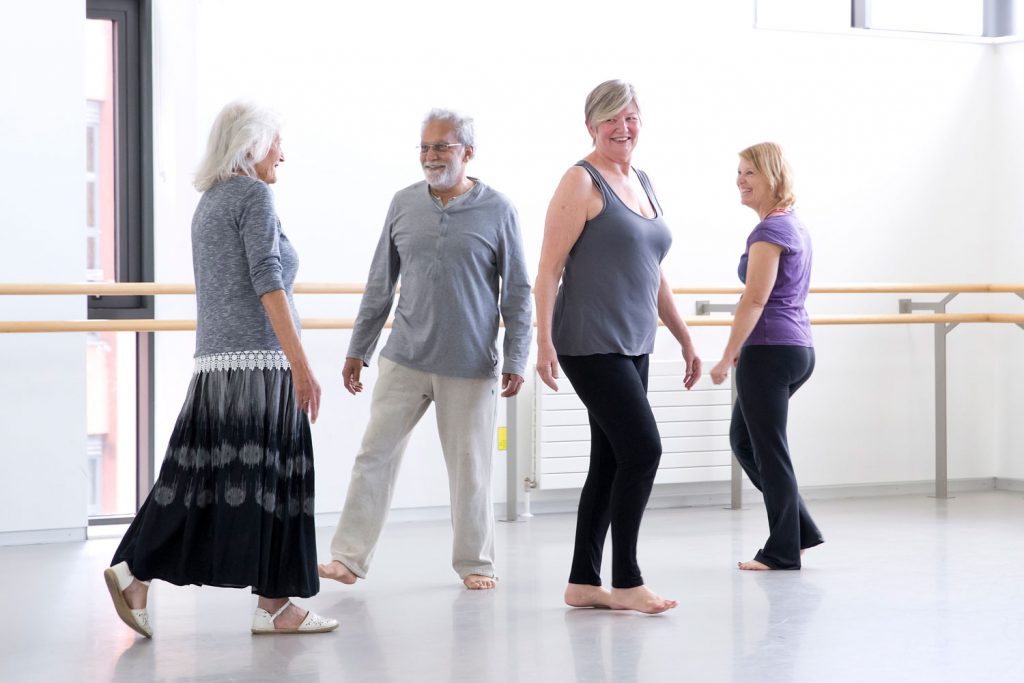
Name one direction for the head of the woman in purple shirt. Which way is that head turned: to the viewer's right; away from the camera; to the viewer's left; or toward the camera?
to the viewer's left

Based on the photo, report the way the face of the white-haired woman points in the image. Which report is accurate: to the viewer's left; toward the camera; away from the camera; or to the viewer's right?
to the viewer's right

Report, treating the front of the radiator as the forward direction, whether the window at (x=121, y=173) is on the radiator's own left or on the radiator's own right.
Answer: on the radiator's own right

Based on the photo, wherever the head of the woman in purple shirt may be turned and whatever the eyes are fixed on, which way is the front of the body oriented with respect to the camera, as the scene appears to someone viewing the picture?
to the viewer's left

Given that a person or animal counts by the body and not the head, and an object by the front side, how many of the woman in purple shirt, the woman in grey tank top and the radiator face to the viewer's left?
1

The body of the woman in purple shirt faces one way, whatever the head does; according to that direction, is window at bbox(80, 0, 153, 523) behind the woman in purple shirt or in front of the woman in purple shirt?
in front

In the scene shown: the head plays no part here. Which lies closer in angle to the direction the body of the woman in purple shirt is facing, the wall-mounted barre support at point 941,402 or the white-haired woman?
the white-haired woman

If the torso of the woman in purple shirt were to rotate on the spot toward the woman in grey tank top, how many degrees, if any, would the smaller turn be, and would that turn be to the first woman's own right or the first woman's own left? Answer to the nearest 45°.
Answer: approximately 45° to the first woman's own left

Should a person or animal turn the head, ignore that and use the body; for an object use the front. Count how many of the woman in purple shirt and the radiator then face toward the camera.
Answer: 1

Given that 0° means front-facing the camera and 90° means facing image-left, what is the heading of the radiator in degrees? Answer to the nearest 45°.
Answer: approximately 0°

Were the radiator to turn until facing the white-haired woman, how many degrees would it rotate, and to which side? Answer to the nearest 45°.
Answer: approximately 45° to its right
